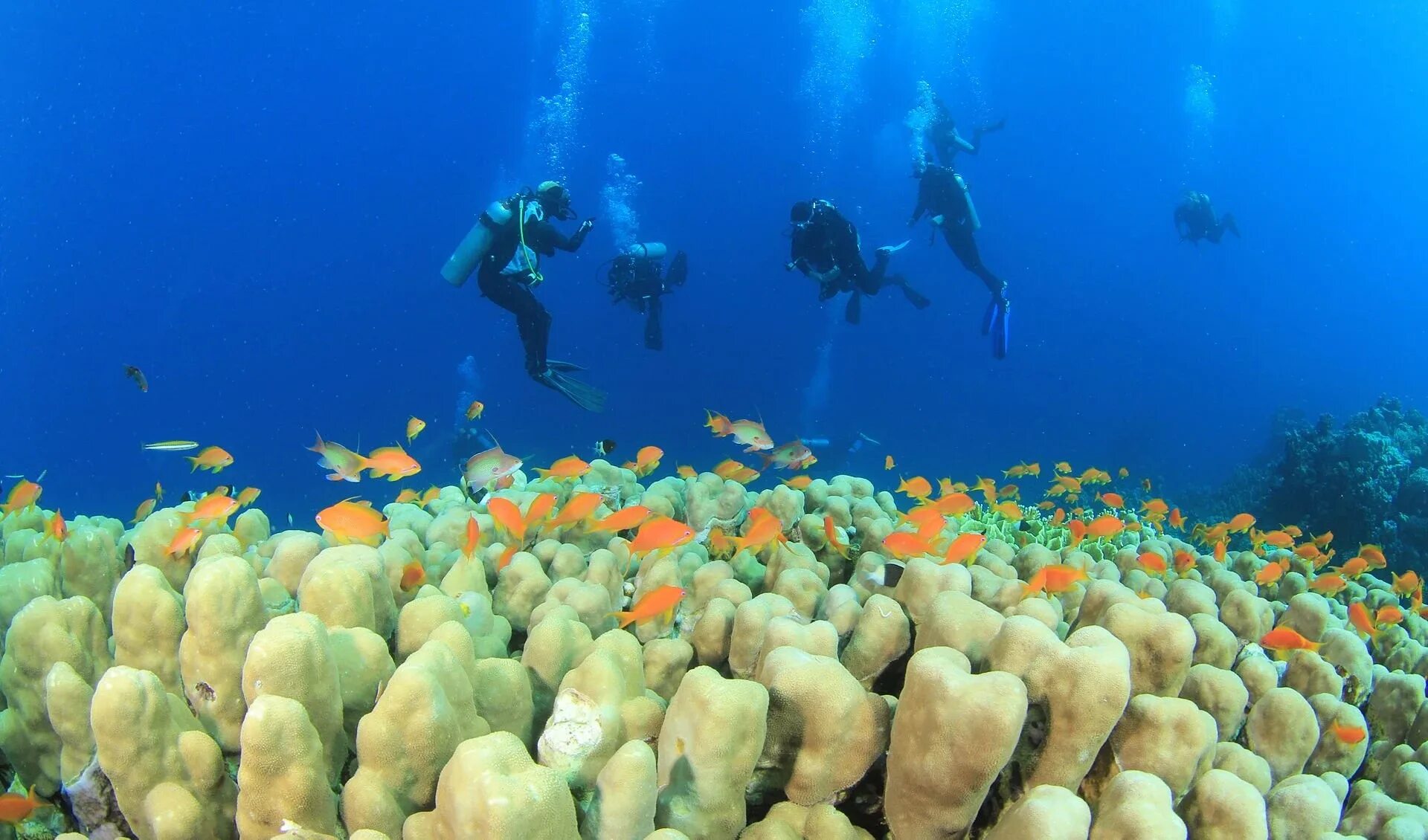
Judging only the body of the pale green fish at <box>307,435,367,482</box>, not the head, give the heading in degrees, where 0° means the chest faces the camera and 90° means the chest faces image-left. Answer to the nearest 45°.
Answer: approximately 270°

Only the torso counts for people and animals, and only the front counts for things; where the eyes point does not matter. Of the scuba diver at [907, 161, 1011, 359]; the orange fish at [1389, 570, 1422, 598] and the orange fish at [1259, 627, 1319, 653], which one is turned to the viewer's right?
the orange fish at [1389, 570, 1422, 598]

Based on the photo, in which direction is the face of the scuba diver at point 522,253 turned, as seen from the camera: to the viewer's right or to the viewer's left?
to the viewer's right

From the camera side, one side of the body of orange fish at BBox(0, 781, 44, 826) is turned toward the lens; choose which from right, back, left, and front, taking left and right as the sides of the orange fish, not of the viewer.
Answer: left
